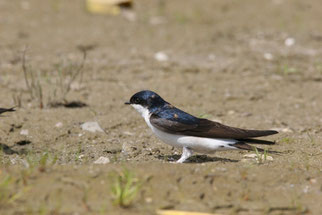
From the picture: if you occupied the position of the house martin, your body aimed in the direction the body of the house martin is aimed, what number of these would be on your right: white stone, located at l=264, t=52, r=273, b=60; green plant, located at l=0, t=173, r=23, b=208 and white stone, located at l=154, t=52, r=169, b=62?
2

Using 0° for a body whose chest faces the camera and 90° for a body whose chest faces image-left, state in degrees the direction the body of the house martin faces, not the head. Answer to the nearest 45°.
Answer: approximately 90°

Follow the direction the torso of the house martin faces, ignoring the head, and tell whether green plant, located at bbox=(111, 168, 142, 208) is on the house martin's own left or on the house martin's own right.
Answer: on the house martin's own left

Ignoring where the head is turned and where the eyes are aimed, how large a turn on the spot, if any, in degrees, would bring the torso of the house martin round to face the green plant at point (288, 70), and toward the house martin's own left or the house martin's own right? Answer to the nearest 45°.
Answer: approximately 90° to the house martin's own right

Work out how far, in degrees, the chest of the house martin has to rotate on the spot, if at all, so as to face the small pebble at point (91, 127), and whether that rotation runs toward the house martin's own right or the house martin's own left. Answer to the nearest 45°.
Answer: approximately 45° to the house martin's own right

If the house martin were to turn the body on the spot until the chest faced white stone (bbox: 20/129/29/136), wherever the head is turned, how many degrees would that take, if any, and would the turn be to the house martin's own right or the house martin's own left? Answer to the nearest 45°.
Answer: approximately 45° to the house martin's own right

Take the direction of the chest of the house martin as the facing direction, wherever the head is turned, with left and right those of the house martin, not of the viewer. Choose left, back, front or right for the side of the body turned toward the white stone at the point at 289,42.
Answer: right
